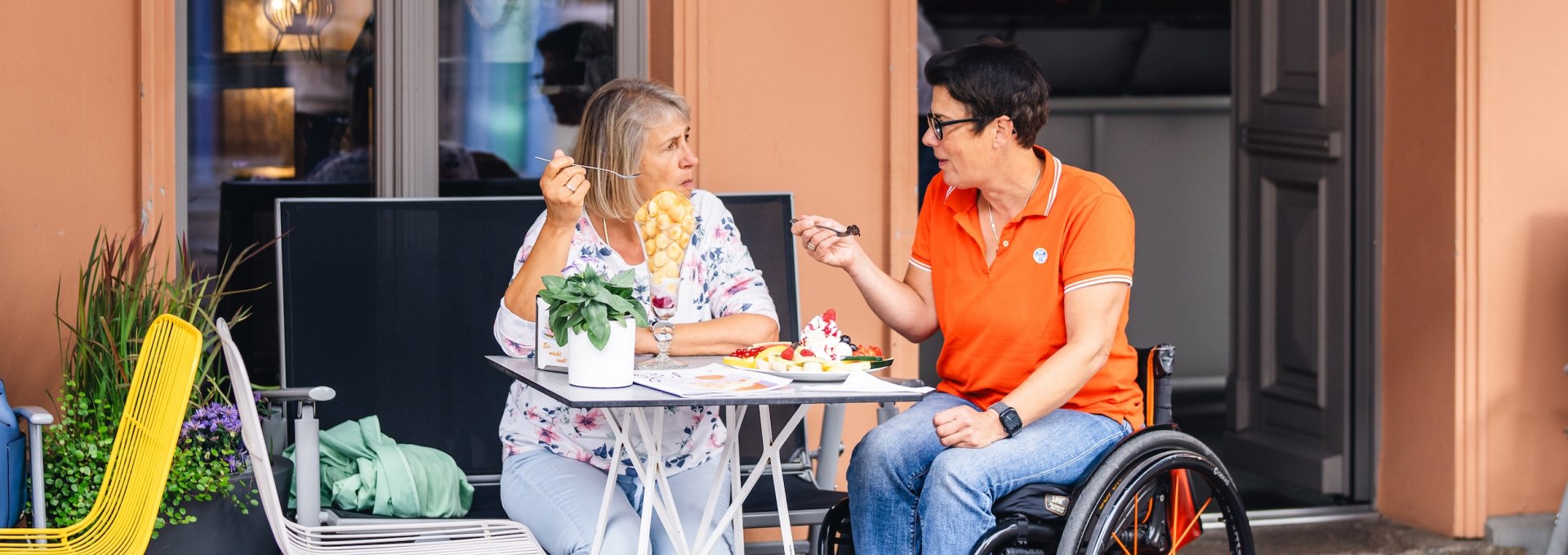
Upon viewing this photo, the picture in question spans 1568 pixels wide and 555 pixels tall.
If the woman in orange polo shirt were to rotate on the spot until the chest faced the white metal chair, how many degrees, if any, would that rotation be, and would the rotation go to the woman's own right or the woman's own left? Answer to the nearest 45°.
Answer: approximately 45° to the woman's own right

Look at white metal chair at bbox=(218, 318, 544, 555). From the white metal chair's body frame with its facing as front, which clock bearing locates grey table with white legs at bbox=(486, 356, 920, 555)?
The grey table with white legs is roughly at 1 o'clock from the white metal chair.

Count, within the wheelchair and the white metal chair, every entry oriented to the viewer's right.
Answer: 1

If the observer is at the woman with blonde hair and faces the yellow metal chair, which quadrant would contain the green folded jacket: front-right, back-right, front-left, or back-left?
front-right

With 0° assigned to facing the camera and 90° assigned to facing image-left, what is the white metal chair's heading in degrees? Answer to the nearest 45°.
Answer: approximately 270°

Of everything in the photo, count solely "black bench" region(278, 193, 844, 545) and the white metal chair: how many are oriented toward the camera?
1

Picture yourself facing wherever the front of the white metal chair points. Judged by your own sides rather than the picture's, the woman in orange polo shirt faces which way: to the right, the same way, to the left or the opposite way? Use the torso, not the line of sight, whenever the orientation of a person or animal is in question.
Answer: the opposite way

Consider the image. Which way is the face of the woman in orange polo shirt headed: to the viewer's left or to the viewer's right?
to the viewer's left

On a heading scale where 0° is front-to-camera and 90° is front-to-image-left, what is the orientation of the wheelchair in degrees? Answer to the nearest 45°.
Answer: approximately 45°

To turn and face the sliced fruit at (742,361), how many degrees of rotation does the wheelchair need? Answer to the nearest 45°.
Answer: approximately 45° to its right

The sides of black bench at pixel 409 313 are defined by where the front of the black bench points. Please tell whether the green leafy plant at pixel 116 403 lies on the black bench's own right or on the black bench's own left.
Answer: on the black bench's own right

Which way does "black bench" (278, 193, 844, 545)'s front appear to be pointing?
toward the camera

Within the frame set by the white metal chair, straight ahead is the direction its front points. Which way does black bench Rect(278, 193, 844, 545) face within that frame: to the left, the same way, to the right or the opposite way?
to the right

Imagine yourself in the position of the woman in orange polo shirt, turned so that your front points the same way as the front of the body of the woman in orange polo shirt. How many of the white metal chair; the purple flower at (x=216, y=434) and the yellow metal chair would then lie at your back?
0

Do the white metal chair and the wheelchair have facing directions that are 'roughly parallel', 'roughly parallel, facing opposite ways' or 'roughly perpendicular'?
roughly parallel, facing opposite ways

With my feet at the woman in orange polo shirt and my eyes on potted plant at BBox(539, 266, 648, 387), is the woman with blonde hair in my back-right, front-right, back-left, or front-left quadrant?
front-right

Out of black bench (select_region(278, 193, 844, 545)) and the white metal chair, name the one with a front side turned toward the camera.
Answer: the black bench

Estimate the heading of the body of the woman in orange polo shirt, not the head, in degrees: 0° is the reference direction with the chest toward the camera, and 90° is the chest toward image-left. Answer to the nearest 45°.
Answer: approximately 45°

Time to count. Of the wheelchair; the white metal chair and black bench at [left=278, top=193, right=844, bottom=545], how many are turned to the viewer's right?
1

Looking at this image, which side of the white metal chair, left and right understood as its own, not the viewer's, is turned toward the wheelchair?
front
